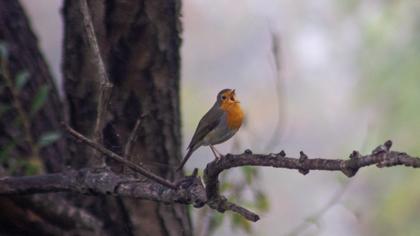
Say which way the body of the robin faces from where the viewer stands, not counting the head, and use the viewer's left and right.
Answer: facing to the right of the viewer
